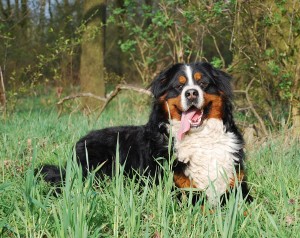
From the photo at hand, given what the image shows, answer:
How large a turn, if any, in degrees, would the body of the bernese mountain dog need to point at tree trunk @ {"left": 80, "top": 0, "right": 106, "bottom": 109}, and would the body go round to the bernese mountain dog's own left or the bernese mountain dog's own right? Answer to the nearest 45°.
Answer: approximately 135° to the bernese mountain dog's own left

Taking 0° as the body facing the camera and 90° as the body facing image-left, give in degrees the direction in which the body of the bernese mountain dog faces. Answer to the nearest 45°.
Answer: approximately 315°

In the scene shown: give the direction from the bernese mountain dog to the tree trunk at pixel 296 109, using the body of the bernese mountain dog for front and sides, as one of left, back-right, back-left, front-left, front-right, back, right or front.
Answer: left
